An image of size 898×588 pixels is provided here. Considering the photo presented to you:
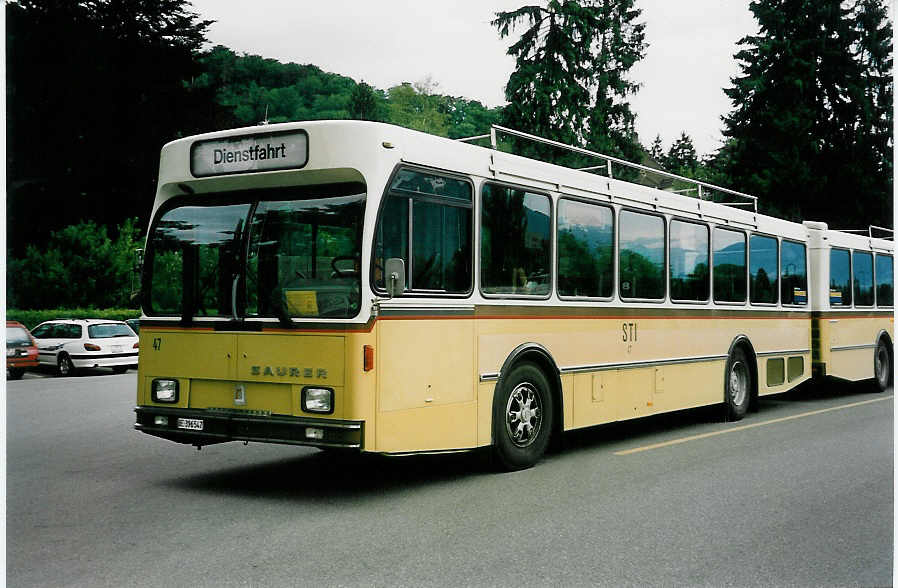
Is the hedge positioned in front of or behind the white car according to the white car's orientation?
in front

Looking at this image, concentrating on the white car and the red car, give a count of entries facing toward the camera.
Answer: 0

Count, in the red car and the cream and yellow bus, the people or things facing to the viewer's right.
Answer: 0

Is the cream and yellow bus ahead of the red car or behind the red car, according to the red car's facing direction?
behind

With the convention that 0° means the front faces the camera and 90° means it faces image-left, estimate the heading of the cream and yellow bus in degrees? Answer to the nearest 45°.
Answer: approximately 45°

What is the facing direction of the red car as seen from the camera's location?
facing away from the viewer and to the left of the viewer

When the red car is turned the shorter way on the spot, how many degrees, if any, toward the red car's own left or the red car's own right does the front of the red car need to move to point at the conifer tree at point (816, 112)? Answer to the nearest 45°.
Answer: approximately 135° to the red car's own right

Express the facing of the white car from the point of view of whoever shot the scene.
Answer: facing away from the viewer and to the left of the viewer

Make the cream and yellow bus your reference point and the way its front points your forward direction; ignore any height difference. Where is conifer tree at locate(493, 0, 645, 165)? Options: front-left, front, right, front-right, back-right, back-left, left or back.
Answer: back-right
